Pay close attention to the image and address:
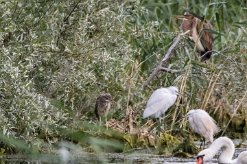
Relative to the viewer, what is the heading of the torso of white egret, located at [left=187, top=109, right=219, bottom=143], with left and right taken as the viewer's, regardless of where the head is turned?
facing to the left of the viewer

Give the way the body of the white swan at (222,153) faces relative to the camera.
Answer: to the viewer's left

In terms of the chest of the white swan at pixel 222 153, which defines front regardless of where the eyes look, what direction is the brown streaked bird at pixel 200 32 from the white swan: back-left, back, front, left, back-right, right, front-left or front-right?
right
